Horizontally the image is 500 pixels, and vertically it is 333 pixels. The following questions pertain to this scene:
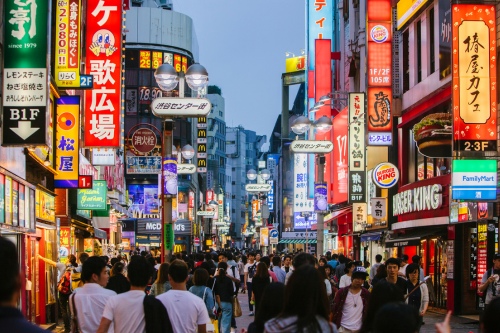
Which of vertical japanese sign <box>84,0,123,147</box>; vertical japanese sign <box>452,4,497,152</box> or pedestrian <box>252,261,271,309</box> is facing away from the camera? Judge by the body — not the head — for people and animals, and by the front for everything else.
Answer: the pedestrian

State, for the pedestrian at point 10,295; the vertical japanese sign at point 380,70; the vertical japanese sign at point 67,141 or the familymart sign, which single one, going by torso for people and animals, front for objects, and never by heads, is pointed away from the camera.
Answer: the pedestrian

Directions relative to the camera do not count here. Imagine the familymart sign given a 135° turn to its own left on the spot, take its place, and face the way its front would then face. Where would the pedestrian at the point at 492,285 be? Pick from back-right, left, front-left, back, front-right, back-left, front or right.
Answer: back-right

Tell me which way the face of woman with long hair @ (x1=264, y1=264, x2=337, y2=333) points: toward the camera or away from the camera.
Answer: away from the camera

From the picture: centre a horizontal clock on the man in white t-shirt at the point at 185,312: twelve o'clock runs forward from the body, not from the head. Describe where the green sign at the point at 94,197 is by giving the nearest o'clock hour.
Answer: The green sign is roughly at 12 o'clock from the man in white t-shirt.

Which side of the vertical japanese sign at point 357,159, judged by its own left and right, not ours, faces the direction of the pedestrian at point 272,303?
front

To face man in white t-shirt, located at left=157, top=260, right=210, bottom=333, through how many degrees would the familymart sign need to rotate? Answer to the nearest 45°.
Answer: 0° — it already faces them

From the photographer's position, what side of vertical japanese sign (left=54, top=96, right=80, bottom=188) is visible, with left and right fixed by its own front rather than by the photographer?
front

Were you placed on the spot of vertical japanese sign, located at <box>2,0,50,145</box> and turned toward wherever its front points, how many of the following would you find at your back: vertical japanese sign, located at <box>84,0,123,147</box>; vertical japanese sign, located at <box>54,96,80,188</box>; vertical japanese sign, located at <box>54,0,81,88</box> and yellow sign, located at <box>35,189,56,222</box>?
4

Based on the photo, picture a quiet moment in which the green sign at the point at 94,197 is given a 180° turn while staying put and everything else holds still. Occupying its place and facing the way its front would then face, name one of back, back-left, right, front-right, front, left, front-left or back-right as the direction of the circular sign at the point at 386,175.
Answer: right

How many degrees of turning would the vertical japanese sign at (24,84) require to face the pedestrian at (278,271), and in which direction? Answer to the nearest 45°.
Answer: approximately 135° to its left

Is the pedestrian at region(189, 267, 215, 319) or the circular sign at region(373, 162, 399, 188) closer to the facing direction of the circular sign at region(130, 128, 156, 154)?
the pedestrian

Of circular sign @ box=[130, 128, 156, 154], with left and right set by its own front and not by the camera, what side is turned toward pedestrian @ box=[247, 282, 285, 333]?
front

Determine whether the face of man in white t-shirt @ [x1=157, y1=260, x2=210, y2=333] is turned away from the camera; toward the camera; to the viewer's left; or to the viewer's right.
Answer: away from the camera

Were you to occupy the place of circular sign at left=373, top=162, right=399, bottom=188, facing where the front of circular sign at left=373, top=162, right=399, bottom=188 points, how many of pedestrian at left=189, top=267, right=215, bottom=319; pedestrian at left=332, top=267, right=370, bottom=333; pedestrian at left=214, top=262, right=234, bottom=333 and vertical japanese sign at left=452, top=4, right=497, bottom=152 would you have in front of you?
4

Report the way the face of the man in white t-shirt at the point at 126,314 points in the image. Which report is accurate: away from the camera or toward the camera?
away from the camera

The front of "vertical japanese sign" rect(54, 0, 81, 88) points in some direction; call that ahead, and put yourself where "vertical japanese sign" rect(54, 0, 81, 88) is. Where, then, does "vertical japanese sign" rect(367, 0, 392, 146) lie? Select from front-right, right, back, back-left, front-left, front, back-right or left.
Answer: back-left

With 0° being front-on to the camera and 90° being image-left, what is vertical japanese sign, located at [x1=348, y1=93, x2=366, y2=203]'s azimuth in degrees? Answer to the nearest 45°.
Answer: approximately 0°

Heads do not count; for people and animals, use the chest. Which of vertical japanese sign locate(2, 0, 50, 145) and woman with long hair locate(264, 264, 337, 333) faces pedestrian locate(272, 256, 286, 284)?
the woman with long hair

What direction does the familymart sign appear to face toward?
toward the camera
